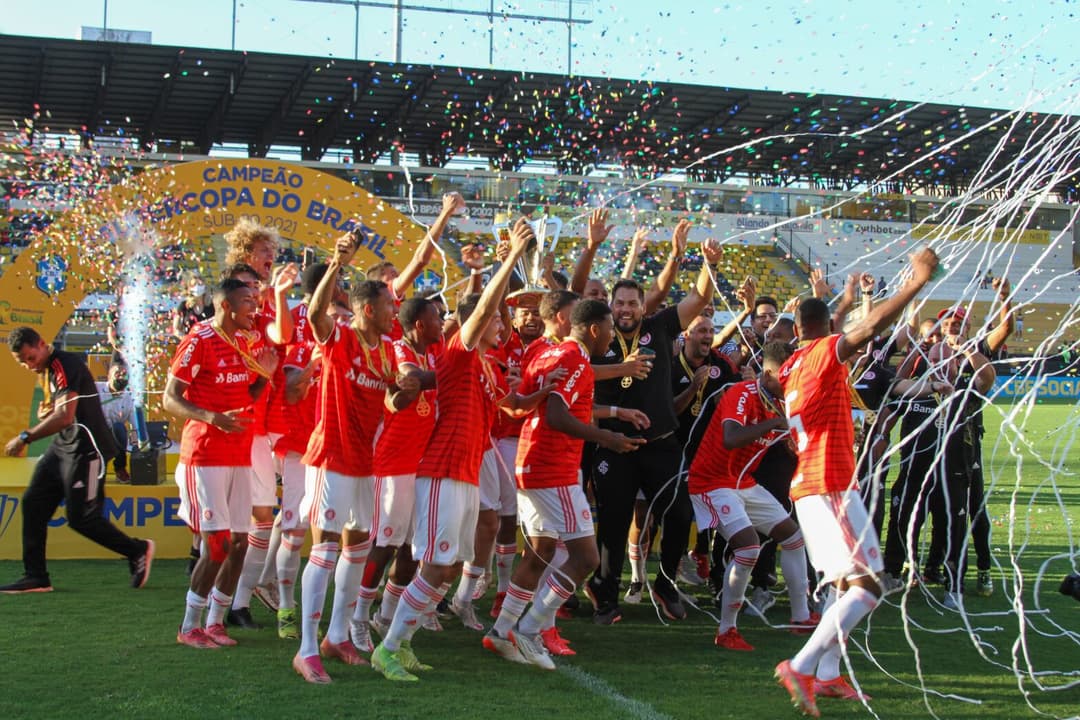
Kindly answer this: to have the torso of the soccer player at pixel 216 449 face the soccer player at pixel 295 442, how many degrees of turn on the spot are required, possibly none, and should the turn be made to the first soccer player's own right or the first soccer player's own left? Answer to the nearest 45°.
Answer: approximately 90° to the first soccer player's own left

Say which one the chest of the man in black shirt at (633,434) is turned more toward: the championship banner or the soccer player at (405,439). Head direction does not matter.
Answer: the soccer player

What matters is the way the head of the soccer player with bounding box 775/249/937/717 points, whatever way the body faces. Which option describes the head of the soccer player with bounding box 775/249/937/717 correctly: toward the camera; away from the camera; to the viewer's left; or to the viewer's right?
away from the camera

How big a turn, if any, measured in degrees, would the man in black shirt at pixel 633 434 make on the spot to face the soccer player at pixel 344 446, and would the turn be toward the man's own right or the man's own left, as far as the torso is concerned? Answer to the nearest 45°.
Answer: approximately 45° to the man's own right

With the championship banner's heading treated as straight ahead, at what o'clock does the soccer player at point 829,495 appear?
The soccer player is roughly at 11 o'clock from the championship banner.
